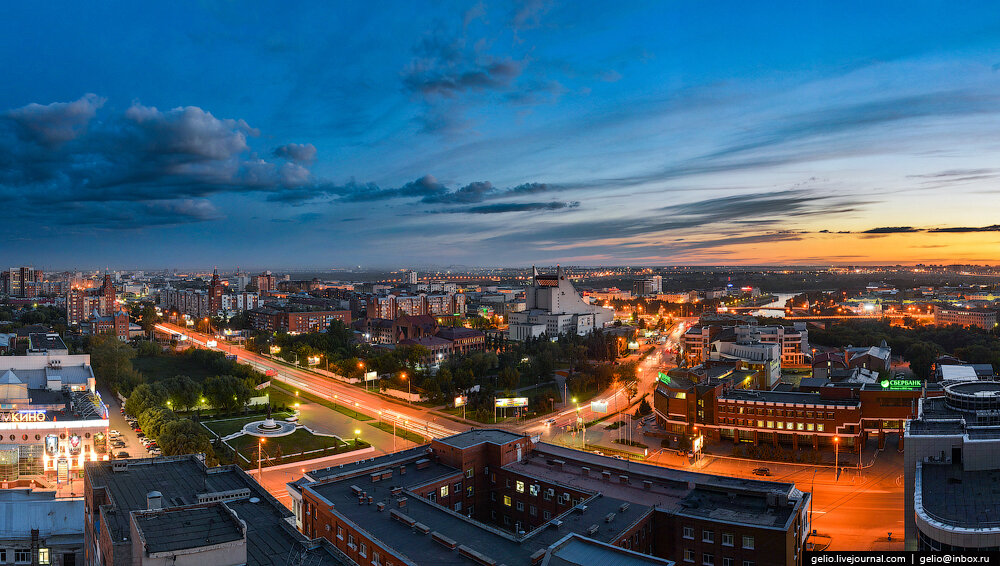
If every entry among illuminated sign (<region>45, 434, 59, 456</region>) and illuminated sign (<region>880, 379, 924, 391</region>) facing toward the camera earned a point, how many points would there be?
2

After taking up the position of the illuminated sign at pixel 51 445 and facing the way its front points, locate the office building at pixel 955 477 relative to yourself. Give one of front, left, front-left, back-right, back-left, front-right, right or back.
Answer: front-left

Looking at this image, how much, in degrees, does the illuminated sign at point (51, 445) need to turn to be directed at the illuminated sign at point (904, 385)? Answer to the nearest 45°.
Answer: approximately 45° to its left

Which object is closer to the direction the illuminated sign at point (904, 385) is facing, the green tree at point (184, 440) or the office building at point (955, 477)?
the office building

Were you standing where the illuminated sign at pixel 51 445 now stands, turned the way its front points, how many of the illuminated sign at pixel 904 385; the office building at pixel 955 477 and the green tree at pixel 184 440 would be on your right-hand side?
0

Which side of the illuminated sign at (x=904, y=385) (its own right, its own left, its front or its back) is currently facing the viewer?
front

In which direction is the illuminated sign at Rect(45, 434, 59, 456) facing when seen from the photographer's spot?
facing the viewer

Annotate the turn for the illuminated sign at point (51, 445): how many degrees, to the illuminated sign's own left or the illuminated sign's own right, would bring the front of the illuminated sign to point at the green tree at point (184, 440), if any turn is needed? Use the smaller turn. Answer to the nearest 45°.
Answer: approximately 45° to the illuminated sign's own left

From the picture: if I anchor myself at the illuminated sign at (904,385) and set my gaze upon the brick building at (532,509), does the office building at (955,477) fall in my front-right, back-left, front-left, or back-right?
front-left

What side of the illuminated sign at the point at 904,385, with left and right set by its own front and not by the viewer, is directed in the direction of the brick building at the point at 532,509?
front

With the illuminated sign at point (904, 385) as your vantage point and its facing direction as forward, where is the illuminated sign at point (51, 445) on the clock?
the illuminated sign at point (51, 445) is roughly at 2 o'clock from the illuminated sign at point (904, 385).
